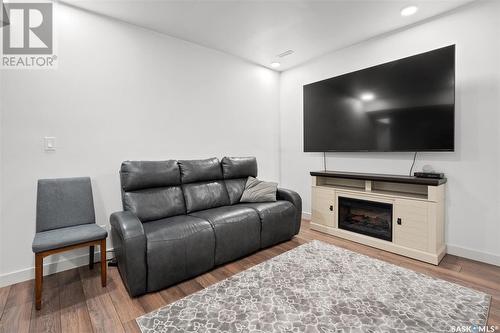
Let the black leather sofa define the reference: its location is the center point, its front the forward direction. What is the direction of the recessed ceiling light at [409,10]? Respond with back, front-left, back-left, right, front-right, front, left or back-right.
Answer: front-left

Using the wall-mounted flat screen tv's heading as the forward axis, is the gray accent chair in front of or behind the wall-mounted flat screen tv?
in front

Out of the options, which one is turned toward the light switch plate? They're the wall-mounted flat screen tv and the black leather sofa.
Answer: the wall-mounted flat screen tv

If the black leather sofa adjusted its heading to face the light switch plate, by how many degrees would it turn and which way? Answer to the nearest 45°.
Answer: approximately 135° to its right

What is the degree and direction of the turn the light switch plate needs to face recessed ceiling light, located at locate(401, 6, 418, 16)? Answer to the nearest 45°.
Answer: approximately 45° to its left

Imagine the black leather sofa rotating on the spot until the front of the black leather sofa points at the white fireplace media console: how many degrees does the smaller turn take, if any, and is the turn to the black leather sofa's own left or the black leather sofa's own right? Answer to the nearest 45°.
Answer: approximately 45° to the black leather sofa's own left

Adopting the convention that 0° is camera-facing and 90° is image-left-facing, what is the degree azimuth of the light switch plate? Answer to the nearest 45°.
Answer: approximately 0°

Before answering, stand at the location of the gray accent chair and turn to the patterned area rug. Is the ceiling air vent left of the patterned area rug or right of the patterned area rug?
left

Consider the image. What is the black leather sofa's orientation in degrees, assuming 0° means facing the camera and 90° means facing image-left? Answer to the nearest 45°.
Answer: approximately 315°

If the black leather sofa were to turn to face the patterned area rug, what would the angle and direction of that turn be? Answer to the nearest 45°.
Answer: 0° — it already faces it

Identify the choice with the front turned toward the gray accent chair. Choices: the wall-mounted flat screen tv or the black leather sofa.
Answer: the wall-mounted flat screen tv

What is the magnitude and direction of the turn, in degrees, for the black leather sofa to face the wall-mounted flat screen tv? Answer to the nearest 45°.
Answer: approximately 45° to its left
